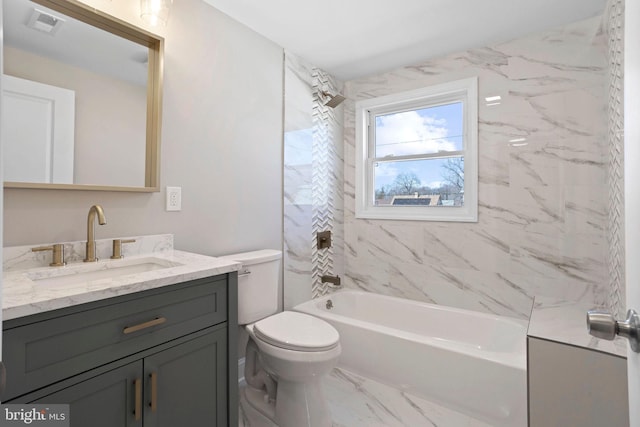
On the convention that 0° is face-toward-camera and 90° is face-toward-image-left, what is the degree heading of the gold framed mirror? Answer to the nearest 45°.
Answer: approximately 315°

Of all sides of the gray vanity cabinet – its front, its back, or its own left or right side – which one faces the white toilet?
left

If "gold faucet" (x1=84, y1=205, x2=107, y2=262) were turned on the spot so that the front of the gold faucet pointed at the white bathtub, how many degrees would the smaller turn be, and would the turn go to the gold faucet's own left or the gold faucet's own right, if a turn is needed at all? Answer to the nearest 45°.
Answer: approximately 45° to the gold faucet's own left

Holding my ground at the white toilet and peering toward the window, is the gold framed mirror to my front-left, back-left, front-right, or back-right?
back-left

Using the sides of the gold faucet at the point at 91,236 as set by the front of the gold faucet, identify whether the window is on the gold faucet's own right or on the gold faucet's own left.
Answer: on the gold faucet's own left
